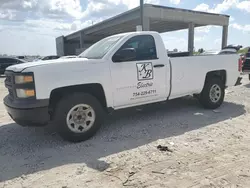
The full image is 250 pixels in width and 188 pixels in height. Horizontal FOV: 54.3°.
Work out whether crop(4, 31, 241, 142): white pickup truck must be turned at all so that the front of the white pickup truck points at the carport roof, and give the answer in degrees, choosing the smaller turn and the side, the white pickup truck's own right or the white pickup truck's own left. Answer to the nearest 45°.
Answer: approximately 135° to the white pickup truck's own right

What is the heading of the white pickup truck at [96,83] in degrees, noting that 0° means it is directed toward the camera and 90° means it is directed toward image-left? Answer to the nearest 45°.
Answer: approximately 45°
